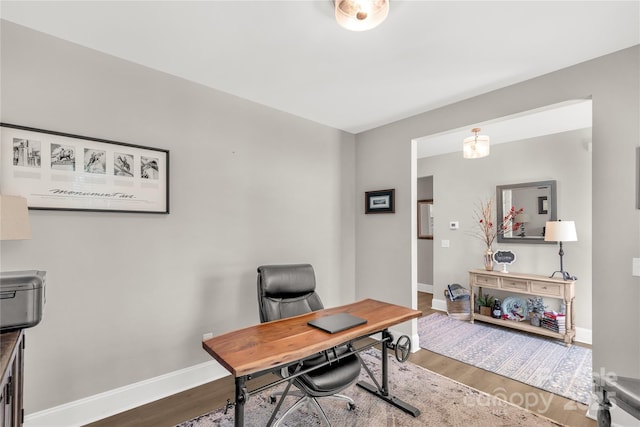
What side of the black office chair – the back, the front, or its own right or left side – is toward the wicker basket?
left

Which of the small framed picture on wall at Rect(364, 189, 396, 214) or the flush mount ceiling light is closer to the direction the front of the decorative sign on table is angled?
the flush mount ceiling light

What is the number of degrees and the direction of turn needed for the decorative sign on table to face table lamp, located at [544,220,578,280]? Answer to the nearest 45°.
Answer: approximately 45° to its left

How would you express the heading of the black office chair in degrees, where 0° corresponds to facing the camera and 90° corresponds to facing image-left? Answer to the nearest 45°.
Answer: approximately 315°

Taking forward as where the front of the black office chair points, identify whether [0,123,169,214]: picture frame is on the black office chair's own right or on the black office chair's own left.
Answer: on the black office chair's own right

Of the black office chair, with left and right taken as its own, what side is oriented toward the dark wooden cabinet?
right

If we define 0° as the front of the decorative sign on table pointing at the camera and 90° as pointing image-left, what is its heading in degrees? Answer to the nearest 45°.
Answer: approximately 0°
